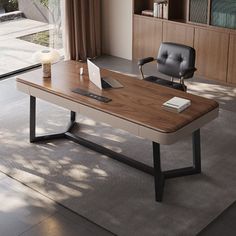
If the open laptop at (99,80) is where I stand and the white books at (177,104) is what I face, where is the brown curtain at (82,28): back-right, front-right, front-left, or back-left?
back-left

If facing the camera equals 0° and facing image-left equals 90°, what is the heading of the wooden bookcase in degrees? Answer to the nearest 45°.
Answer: approximately 45°

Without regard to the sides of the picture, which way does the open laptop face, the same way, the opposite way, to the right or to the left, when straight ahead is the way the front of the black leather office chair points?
the opposite way

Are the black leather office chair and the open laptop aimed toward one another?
yes

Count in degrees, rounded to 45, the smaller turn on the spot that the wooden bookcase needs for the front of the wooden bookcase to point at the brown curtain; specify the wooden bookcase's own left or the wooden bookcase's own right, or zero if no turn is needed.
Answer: approximately 45° to the wooden bookcase's own right

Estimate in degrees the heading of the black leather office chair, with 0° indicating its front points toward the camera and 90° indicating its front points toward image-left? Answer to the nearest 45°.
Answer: approximately 45°

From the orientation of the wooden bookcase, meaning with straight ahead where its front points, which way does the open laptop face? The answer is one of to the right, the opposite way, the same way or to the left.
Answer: the opposite way

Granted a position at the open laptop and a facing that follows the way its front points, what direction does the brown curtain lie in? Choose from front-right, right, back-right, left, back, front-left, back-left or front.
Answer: front-left

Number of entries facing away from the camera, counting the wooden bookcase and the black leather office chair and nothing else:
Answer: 0

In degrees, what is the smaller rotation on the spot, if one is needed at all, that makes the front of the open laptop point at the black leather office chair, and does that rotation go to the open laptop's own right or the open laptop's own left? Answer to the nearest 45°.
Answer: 0° — it already faces it

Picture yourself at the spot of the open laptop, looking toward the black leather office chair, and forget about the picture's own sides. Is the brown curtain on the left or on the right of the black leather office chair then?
left

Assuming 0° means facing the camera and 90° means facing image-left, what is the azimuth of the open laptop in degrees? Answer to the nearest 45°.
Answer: approximately 225°

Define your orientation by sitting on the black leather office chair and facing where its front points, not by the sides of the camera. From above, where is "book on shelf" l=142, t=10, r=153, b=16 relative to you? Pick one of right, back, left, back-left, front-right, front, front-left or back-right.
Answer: back-right

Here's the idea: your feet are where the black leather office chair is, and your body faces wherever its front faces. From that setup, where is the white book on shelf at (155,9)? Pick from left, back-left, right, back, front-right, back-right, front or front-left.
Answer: back-right

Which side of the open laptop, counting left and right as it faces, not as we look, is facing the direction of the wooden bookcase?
front

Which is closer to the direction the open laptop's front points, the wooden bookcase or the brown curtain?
the wooden bookcase
